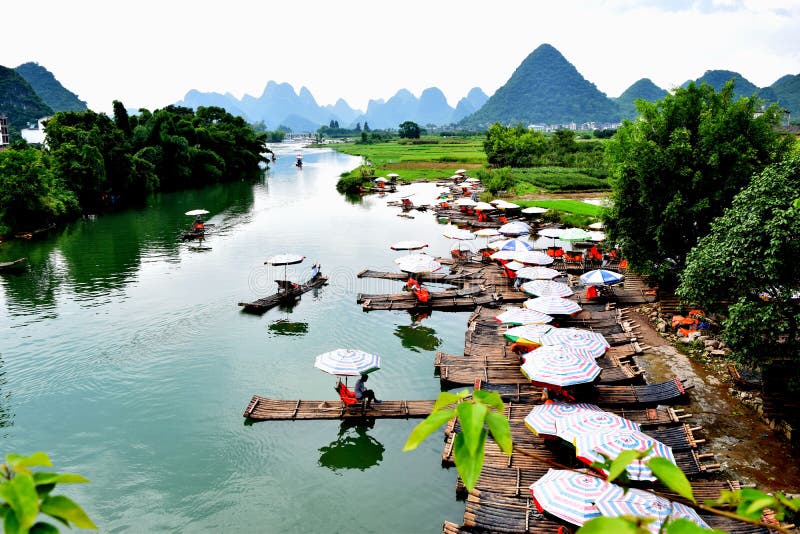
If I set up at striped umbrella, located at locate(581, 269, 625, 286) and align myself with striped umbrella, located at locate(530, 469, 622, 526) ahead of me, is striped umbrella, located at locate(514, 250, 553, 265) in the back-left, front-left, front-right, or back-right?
back-right

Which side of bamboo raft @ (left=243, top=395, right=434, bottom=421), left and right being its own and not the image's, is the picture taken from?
right

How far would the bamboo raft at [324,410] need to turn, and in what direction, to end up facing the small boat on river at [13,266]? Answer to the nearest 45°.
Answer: approximately 45° to its right

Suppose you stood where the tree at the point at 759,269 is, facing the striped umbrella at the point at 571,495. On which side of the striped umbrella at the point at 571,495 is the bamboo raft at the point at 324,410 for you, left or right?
right

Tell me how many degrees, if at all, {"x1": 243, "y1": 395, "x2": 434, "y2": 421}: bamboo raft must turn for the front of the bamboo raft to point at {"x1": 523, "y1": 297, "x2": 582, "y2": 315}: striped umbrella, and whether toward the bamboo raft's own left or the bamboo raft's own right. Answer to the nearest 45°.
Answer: approximately 45° to the bamboo raft's own left

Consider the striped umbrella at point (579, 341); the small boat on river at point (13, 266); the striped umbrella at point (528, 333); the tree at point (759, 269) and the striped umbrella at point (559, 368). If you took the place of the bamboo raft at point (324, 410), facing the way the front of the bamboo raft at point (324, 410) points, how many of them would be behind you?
4

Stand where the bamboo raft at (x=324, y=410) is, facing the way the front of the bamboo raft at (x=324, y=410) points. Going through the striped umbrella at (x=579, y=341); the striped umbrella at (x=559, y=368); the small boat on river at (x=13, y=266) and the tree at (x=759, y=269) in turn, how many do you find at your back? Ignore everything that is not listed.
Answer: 3
